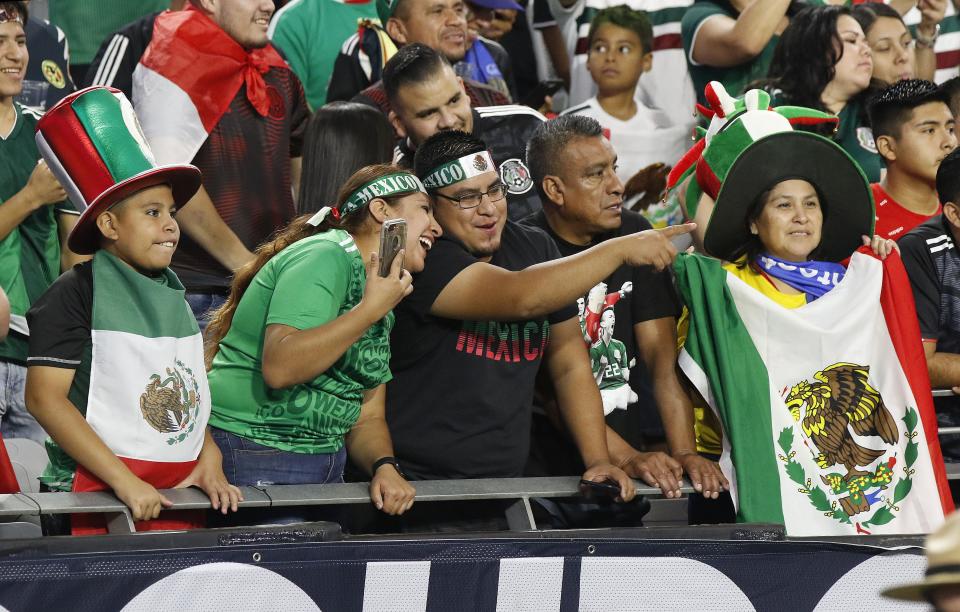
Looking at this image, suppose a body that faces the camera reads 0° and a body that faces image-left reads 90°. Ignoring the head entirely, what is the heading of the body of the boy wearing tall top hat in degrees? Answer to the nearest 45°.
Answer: approximately 315°

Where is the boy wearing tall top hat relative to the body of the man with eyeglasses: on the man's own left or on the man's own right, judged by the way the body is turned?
on the man's own right

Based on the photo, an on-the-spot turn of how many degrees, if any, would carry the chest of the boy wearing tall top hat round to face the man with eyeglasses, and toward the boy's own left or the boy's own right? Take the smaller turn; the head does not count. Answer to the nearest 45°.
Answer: approximately 45° to the boy's own left

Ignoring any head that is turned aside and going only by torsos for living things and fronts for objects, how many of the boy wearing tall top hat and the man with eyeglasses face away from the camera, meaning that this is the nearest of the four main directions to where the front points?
0

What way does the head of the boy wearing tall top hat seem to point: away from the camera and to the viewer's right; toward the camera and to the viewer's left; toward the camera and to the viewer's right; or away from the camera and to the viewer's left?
toward the camera and to the viewer's right

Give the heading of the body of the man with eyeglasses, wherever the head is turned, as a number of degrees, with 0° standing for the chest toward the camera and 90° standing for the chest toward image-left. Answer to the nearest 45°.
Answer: approximately 315°
